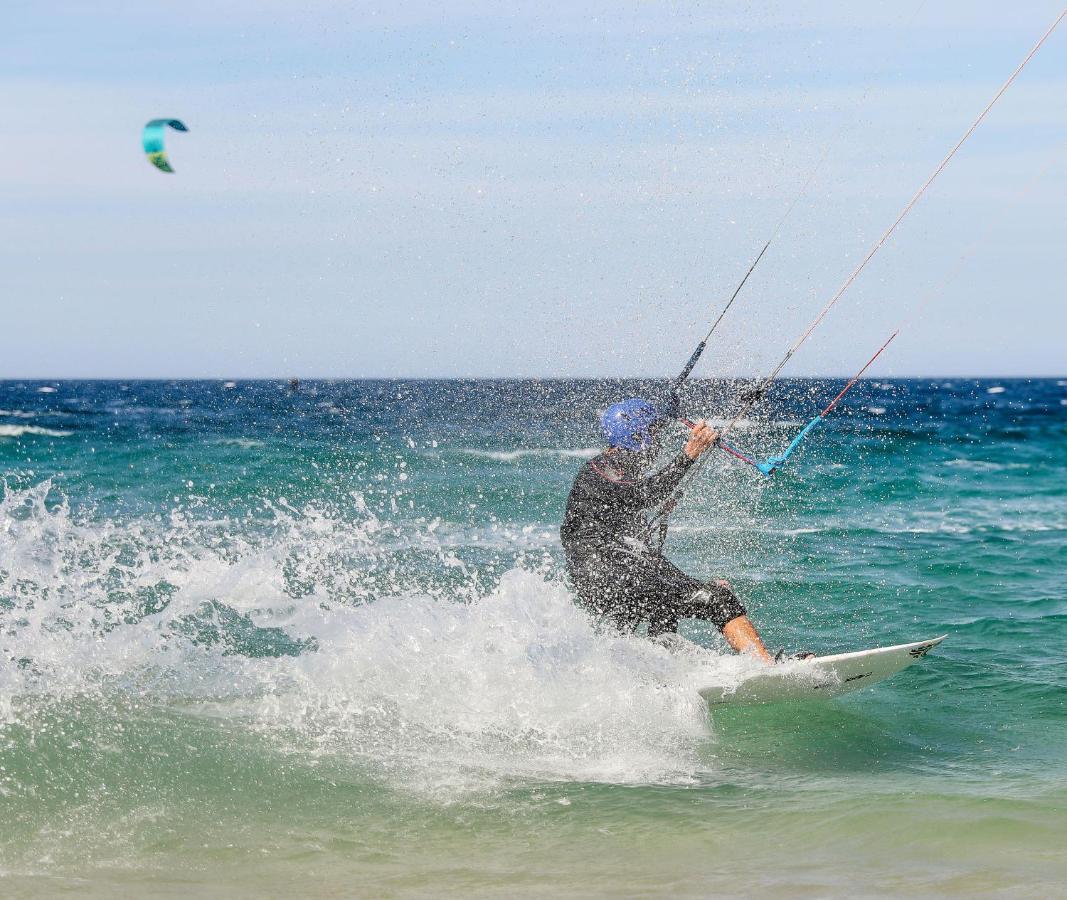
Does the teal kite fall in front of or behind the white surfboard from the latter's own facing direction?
behind

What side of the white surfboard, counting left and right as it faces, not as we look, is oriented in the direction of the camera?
right

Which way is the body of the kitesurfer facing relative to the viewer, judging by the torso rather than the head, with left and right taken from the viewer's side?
facing away from the viewer and to the right of the viewer
